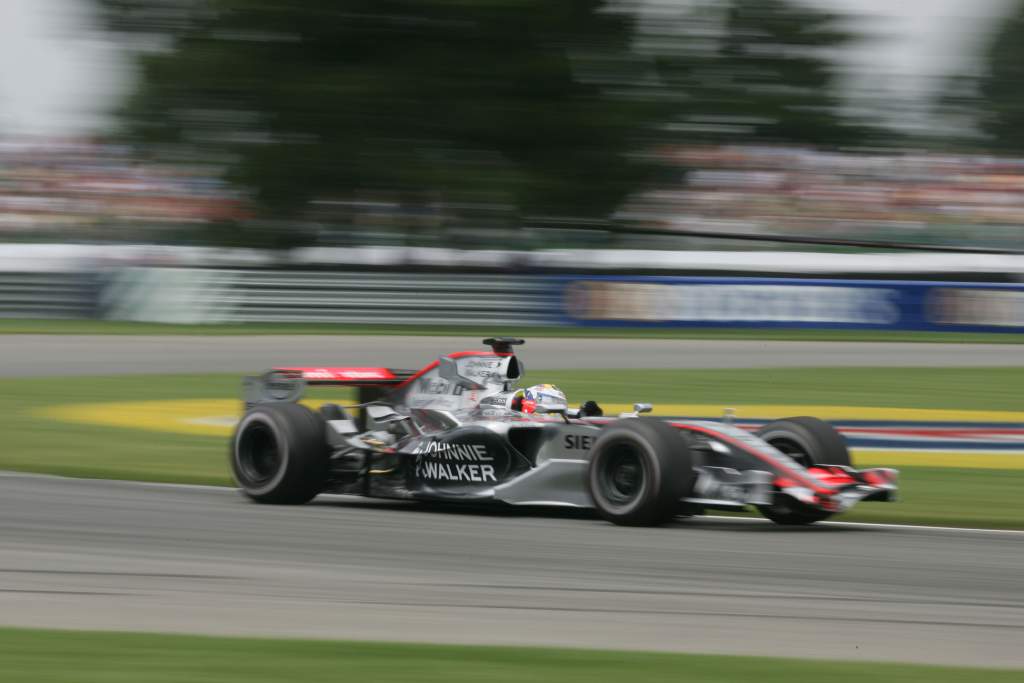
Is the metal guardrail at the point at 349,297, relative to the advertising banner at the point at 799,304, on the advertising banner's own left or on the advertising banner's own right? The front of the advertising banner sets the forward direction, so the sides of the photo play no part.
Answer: on the advertising banner's own right

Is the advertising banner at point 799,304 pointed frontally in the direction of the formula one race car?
yes

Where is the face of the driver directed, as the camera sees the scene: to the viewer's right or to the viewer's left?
to the viewer's right

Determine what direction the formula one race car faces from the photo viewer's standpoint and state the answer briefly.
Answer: facing the viewer and to the right of the viewer

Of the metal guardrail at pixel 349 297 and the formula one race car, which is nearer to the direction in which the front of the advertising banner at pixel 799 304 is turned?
the formula one race car

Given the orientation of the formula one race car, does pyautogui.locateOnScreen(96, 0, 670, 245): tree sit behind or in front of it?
behind

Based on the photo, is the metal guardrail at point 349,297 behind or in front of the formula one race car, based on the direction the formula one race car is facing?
behind

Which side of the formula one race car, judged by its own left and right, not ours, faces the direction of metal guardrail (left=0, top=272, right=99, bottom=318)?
back

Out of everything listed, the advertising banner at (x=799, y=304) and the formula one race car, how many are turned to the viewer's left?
0

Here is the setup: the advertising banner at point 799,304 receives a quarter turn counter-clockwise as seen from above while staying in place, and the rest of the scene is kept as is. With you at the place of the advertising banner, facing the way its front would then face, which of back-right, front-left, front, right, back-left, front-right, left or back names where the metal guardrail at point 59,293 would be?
back

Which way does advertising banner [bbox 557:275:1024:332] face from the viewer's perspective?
toward the camera

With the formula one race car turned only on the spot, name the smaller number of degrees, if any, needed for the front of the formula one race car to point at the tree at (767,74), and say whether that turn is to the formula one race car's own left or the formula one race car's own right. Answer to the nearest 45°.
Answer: approximately 135° to the formula one race car's own left

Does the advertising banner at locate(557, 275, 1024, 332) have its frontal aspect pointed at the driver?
yes
